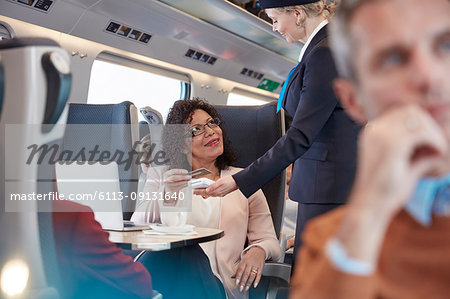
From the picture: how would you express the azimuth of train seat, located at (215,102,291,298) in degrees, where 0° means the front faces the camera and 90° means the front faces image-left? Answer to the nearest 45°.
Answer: approximately 45°

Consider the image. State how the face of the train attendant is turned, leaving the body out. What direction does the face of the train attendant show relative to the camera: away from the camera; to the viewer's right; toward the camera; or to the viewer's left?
to the viewer's left

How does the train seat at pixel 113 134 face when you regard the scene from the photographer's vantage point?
facing the viewer and to the left of the viewer

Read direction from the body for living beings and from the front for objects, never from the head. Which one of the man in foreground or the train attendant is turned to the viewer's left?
the train attendant

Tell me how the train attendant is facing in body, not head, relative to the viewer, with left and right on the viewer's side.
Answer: facing to the left of the viewer

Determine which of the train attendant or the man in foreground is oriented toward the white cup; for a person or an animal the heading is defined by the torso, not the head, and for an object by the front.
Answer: the train attendant

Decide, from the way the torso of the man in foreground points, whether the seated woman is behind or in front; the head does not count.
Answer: behind

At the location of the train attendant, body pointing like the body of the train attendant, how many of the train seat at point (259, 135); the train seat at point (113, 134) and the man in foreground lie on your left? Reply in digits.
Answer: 1
